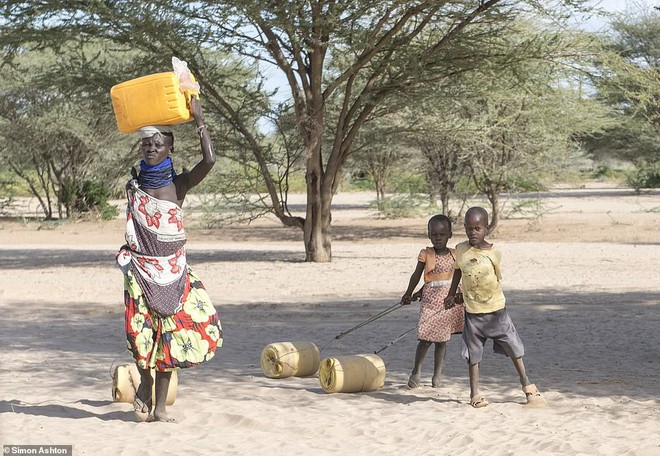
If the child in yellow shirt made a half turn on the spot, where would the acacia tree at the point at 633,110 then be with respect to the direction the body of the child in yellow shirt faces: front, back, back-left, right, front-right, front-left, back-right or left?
front

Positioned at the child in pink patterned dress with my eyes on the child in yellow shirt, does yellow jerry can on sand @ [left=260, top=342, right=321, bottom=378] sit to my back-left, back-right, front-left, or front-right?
back-right

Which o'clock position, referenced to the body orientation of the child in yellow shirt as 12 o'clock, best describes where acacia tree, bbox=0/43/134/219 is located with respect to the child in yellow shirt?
The acacia tree is roughly at 5 o'clock from the child in yellow shirt.

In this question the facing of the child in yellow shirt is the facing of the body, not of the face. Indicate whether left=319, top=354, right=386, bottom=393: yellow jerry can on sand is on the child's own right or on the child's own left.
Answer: on the child's own right

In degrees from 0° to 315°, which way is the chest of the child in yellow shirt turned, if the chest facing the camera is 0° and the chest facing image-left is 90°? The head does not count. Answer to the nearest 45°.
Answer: approximately 0°

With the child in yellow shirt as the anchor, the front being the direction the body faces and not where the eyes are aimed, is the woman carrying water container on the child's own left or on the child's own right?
on the child's own right
